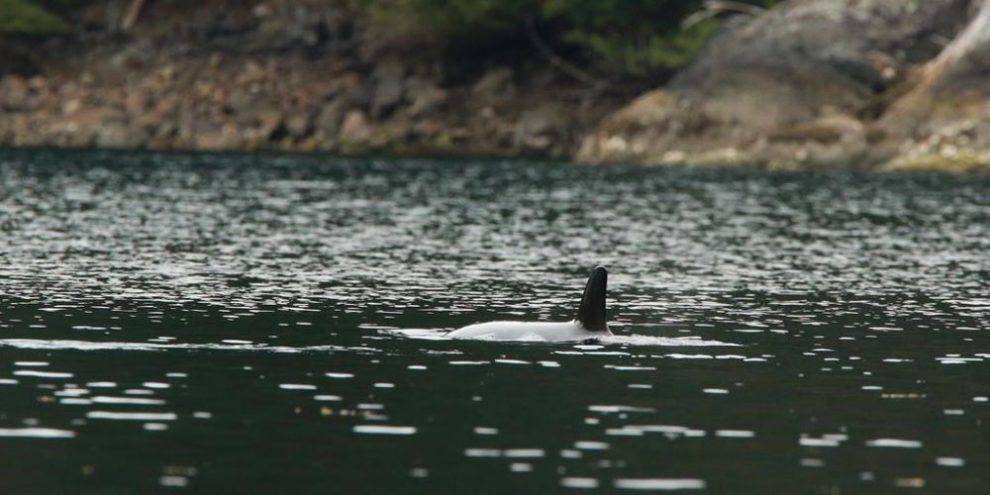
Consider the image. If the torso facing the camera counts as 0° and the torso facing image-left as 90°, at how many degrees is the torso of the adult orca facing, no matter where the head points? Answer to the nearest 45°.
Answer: approximately 90°
